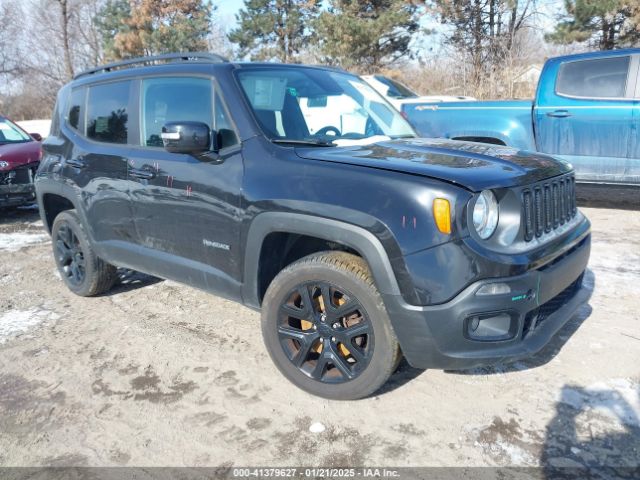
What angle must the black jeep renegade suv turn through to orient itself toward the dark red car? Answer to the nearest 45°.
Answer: approximately 180°

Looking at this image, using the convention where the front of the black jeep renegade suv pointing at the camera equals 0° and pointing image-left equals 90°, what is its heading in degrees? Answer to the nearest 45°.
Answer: approximately 315°

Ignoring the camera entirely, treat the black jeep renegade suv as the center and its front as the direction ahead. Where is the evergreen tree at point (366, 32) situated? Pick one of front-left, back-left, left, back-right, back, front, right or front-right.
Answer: back-left

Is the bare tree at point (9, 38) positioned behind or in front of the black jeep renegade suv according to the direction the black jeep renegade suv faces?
behind

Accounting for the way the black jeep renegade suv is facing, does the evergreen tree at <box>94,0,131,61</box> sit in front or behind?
behind

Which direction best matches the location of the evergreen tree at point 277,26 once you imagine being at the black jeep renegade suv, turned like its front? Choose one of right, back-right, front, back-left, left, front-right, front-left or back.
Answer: back-left
